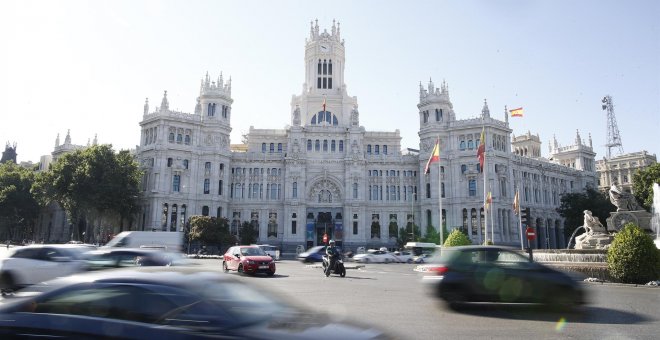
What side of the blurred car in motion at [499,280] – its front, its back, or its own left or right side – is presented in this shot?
right

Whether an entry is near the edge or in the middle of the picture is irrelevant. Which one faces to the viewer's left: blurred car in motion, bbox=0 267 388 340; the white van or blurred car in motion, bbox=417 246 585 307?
the white van

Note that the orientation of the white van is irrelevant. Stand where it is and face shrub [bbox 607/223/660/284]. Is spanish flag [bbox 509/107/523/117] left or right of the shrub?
left

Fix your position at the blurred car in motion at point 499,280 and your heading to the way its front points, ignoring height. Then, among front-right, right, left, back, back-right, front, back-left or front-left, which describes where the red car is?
back-left

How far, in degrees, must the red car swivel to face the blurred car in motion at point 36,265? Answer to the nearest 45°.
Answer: approximately 90° to its right

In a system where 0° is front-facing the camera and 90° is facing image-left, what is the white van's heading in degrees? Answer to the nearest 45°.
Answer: approximately 90°

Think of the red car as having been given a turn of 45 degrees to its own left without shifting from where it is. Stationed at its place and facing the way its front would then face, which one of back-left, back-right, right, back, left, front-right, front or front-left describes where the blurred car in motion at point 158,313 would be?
right

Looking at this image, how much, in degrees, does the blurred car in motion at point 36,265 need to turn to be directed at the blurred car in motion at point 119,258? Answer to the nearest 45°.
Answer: approximately 135° to its left

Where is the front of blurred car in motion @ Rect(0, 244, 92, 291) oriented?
to the viewer's left

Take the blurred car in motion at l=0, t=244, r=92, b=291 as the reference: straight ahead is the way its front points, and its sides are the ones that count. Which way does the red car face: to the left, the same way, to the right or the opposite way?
to the left

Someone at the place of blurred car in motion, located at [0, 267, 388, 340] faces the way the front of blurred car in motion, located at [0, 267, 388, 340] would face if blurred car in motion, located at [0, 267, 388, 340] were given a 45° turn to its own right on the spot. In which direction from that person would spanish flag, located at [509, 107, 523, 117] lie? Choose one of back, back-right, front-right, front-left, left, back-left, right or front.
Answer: back-left
